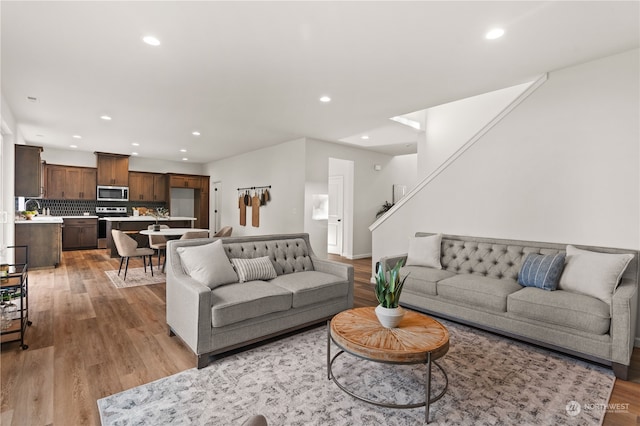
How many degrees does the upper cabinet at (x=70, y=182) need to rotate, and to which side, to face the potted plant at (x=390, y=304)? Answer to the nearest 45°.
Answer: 0° — it already faces it

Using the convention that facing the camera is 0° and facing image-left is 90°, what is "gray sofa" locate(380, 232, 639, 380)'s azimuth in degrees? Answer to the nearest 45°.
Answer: approximately 45°

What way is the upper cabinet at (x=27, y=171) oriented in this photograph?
to the viewer's right

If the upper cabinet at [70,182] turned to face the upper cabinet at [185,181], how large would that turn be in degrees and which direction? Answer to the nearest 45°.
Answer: approximately 90° to its left

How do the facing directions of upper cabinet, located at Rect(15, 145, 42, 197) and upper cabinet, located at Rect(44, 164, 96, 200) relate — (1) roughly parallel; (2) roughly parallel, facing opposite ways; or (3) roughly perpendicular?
roughly perpendicular

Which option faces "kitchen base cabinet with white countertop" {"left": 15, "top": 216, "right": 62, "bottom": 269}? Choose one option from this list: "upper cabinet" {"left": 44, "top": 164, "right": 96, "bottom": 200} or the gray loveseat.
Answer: the upper cabinet

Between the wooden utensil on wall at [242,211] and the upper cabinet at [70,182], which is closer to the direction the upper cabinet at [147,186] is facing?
the wooden utensil on wall

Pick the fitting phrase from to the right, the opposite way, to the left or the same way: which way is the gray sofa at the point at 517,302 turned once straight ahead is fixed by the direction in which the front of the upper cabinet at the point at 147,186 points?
to the right

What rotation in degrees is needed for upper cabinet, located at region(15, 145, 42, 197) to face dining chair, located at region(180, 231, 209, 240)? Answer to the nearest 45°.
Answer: approximately 45° to its right

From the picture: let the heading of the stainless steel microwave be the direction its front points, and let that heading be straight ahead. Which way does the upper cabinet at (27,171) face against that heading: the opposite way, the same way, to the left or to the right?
to the left

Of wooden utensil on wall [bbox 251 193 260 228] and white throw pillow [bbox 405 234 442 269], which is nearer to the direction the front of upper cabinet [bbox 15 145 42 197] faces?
the wooden utensil on wall

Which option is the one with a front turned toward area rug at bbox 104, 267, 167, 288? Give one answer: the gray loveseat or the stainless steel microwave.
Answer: the stainless steel microwave
